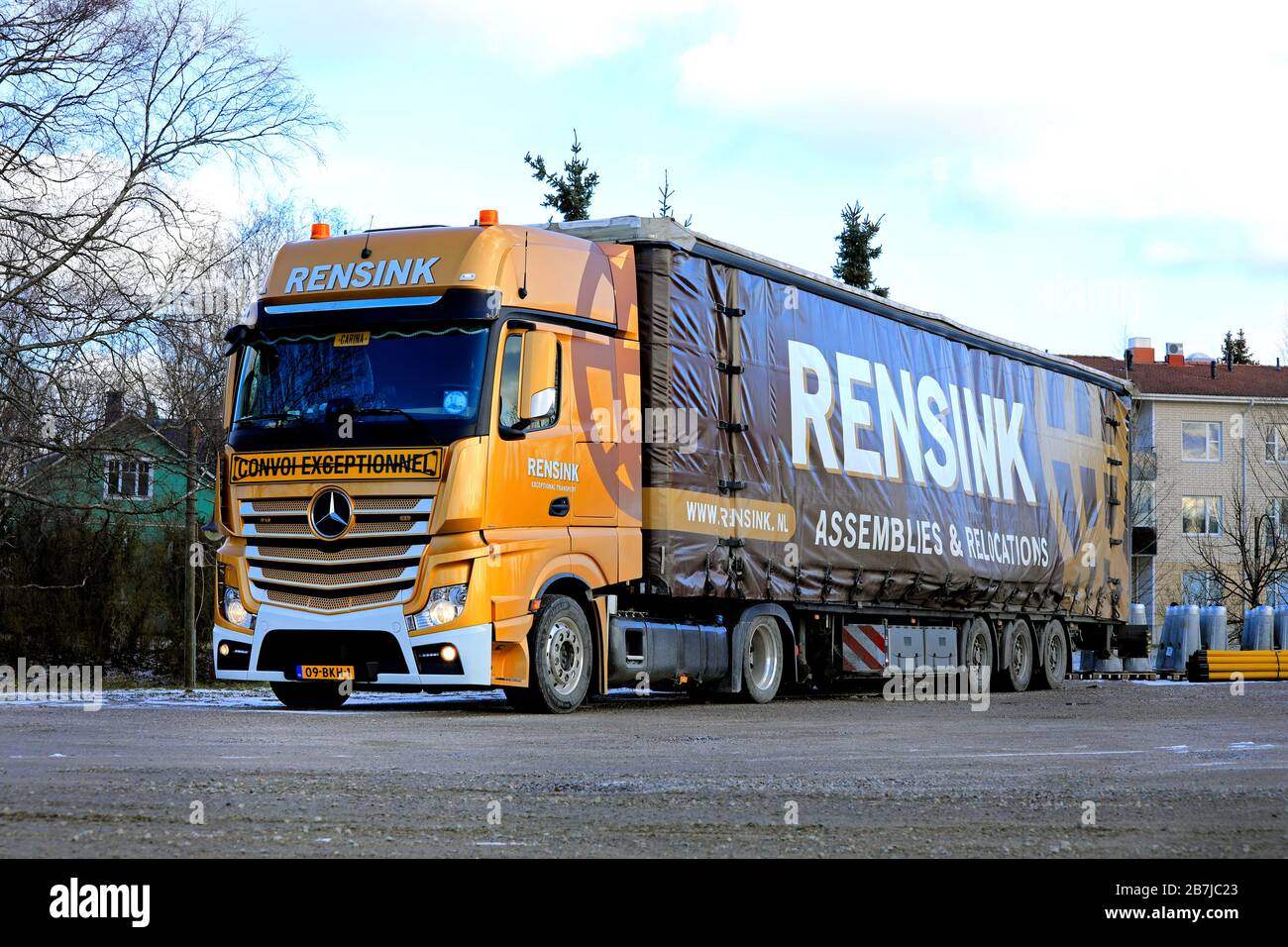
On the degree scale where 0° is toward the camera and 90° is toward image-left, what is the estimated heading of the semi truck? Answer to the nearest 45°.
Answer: approximately 45°

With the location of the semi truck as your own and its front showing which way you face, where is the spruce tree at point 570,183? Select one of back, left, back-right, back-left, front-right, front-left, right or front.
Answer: back-right
